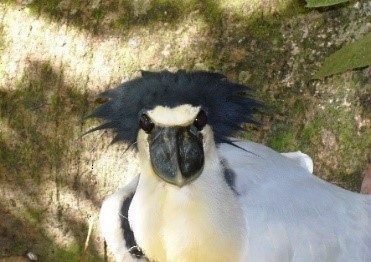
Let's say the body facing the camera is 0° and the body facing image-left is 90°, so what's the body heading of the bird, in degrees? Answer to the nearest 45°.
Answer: approximately 45°
